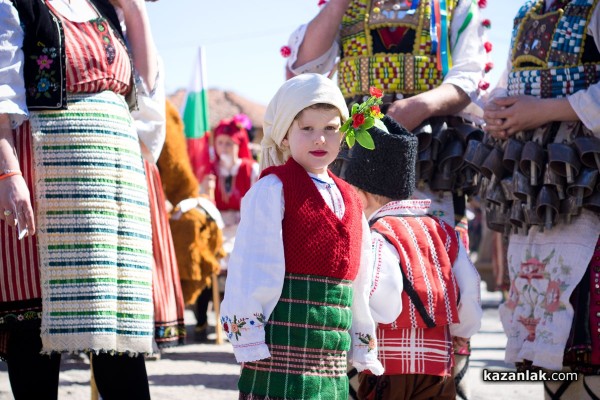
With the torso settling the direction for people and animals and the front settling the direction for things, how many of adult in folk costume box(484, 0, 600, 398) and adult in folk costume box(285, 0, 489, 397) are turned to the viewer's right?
0

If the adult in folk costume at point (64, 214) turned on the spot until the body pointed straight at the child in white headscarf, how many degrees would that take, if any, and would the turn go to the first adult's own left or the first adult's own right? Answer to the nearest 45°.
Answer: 0° — they already face them

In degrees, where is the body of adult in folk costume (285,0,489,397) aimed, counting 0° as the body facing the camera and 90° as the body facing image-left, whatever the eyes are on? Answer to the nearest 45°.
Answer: approximately 0°

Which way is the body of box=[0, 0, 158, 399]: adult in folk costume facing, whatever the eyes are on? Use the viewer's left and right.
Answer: facing the viewer and to the right of the viewer

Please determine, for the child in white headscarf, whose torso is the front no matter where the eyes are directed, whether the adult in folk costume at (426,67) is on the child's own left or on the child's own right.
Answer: on the child's own left
